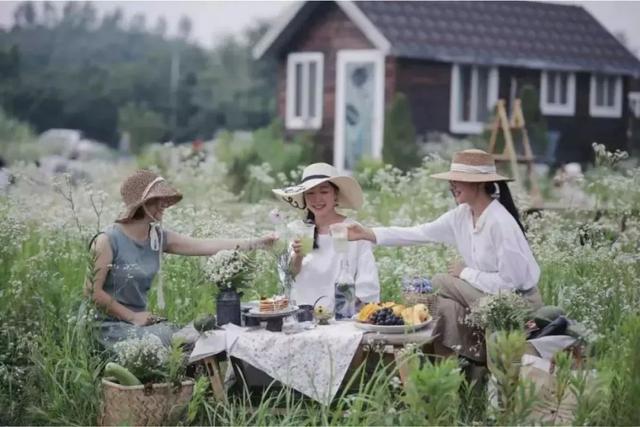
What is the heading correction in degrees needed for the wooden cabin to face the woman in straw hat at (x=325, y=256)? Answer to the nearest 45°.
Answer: approximately 45° to its left

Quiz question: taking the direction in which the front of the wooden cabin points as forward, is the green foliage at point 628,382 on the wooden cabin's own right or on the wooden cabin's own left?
on the wooden cabin's own left

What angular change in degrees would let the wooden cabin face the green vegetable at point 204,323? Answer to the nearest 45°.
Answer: approximately 45° to its left

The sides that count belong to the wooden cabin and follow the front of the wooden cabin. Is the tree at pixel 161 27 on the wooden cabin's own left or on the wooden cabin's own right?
on the wooden cabin's own right

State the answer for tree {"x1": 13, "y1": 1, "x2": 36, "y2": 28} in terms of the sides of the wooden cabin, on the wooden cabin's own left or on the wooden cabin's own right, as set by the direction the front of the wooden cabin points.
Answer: on the wooden cabin's own right

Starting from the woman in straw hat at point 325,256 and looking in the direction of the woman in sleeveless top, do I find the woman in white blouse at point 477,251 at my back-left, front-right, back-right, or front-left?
back-left

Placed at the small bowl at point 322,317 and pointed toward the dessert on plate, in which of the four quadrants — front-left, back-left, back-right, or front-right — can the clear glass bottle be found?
back-right

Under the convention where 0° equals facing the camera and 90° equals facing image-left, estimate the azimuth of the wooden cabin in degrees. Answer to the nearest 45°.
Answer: approximately 45°
